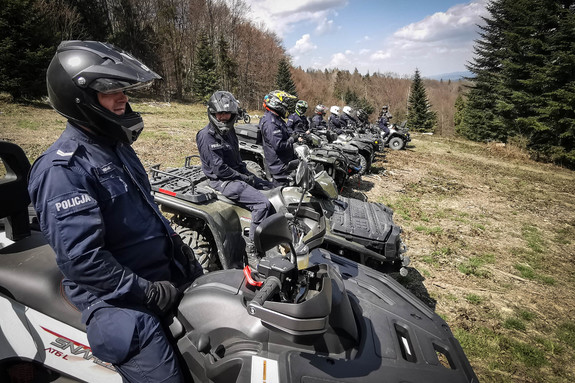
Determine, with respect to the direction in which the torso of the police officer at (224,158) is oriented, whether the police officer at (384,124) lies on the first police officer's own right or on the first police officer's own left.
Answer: on the first police officer's own left

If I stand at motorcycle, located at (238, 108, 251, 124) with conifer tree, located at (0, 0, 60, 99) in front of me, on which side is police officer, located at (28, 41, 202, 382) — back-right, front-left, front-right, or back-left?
back-left

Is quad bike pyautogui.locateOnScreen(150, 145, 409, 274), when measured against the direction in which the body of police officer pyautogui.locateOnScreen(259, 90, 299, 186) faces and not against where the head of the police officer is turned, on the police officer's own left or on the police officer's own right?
on the police officer's own right

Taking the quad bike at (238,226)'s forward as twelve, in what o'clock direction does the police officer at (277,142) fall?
The police officer is roughly at 8 o'clock from the quad bike.

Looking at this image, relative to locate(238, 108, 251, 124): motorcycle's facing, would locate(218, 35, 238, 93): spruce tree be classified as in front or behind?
behind

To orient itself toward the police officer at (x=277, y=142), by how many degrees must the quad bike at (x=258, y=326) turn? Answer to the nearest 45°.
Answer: approximately 135° to its left

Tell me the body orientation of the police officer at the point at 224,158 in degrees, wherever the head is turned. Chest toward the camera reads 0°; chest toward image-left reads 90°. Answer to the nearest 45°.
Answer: approximately 315°

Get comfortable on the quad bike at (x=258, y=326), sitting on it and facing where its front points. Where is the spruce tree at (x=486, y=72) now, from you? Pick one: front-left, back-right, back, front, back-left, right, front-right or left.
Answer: left

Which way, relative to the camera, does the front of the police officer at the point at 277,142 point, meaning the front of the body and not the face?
to the viewer's right

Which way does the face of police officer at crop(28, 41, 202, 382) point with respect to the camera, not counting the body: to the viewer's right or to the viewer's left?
to the viewer's right

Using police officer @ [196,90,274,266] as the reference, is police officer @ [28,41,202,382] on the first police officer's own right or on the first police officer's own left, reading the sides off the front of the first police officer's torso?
on the first police officer's own right

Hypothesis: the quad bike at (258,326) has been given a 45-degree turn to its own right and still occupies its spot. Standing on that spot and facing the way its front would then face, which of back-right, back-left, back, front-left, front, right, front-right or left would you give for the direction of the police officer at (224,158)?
back
